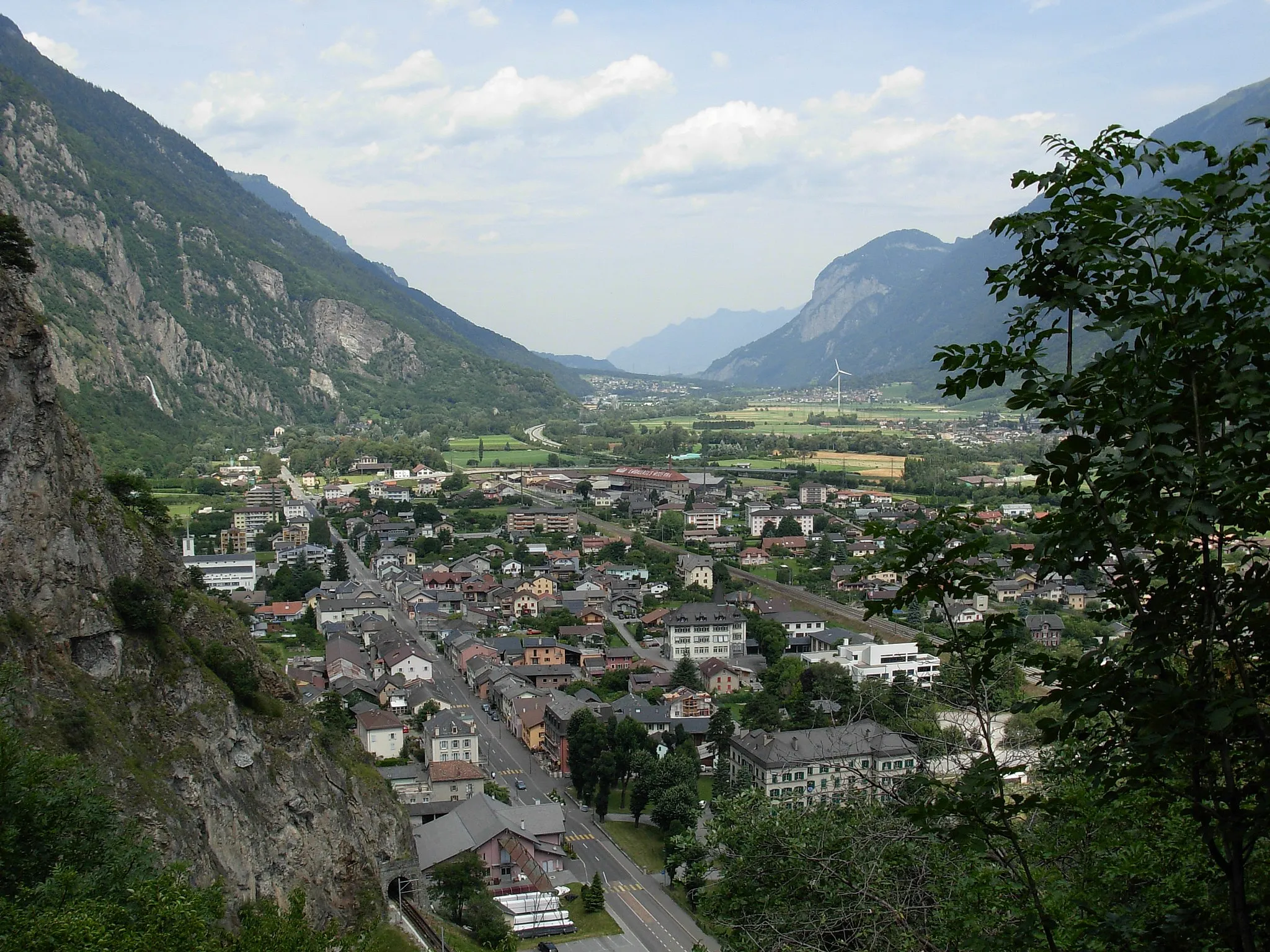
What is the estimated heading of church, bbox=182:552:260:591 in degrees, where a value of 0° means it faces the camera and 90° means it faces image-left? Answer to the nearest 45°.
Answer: approximately 0°

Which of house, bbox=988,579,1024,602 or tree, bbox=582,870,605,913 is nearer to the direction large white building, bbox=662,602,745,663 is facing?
the tree

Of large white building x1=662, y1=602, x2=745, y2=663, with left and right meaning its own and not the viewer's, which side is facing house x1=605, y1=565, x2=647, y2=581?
back

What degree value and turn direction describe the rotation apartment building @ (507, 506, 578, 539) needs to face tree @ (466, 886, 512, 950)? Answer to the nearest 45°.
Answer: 0° — it already faces it

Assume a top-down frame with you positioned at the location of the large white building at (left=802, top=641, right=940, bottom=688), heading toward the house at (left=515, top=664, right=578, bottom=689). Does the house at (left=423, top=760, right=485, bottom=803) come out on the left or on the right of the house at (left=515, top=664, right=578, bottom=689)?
left

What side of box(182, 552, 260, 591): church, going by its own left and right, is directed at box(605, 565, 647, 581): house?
left

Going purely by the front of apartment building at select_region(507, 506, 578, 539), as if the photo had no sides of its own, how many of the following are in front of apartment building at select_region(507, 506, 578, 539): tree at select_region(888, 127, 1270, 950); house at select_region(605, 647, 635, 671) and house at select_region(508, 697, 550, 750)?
3

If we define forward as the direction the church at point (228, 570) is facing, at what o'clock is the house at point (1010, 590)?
the house at point (1010, 590) is roughly at 10 o'clock from the church at point (228, 570).
